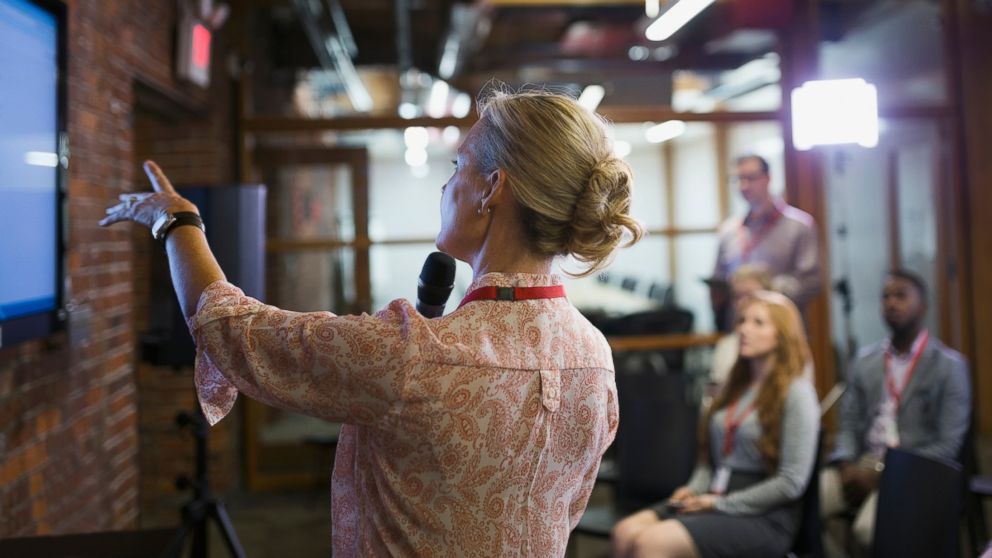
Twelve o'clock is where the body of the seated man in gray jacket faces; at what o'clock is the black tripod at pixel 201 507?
The black tripod is roughly at 12 o'clock from the seated man in gray jacket.

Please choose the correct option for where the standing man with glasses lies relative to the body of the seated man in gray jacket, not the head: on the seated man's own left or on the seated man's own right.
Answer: on the seated man's own right

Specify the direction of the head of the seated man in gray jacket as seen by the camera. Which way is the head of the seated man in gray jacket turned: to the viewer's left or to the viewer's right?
to the viewer's left

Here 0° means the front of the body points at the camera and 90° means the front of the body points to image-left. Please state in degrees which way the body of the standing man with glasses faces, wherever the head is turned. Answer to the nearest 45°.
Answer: approximately 45°

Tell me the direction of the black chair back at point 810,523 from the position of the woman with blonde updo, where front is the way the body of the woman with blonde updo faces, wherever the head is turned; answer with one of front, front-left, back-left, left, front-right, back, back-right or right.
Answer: right

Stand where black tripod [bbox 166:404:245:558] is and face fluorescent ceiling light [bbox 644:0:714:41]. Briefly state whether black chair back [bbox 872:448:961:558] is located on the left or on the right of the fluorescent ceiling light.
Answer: right

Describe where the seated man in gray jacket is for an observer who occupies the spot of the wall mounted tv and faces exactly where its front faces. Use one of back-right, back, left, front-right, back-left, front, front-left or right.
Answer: front-left

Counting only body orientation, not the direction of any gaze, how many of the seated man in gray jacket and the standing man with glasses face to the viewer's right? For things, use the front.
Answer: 0

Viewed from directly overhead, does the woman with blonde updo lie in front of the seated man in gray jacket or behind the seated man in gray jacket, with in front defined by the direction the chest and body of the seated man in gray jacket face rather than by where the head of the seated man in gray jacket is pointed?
in front

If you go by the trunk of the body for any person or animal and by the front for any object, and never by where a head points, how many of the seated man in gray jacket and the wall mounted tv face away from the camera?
0

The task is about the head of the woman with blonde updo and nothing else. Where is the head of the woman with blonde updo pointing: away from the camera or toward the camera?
away from the camera

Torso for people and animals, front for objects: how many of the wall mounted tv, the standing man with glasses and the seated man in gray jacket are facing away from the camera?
0

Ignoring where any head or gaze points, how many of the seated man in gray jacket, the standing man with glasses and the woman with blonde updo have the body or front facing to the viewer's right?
0

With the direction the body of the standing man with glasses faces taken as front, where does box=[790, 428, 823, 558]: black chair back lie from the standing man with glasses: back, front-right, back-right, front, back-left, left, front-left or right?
front-left

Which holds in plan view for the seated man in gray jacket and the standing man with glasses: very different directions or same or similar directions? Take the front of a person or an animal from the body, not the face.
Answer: same or similar directions

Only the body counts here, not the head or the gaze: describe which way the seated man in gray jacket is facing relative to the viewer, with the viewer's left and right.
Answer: facing the viewer and to the left of the viewer
